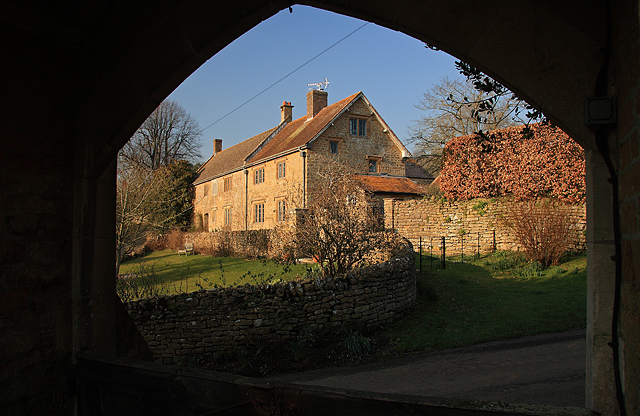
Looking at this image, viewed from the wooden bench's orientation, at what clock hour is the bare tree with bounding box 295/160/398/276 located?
The bare tree is roughly at 10 o'clock from the wooden bench.

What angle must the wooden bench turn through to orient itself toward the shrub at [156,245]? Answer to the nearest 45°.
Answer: approximately 135° to its right

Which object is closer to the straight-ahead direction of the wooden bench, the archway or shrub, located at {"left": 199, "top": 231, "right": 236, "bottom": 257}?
the archway

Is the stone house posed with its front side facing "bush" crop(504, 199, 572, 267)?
no

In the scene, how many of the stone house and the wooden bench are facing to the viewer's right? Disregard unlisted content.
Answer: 0

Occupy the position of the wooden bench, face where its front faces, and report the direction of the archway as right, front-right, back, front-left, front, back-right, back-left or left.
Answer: front-left

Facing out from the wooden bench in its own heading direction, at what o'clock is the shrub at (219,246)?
The shrub is roughly at 9 o'clock from the wooden bench.

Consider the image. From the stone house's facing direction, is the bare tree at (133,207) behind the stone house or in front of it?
in front

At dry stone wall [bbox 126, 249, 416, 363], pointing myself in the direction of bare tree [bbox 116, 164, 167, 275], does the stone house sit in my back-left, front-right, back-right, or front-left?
front-right

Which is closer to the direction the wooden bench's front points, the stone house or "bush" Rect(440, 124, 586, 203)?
the bush

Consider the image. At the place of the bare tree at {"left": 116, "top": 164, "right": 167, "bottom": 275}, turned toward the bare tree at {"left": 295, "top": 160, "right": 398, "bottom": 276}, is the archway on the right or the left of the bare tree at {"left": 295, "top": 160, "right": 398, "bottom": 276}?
right

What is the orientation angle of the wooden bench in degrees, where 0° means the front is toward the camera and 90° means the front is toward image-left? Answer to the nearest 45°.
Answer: approximately 45°

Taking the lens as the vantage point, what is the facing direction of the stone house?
facing the viewer and to the left of the viewer

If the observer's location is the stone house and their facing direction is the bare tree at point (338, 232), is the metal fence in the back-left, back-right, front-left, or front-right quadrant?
front-left

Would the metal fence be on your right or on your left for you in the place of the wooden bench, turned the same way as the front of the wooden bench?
on your left

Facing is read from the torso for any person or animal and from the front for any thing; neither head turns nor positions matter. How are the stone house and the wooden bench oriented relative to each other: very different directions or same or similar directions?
same or similar directions

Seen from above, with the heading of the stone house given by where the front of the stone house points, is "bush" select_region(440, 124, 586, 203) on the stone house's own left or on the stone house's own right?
on the stone house's own left

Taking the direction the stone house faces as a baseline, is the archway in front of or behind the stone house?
in front

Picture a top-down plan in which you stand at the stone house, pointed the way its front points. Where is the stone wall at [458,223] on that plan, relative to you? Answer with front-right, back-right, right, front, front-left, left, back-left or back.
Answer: left

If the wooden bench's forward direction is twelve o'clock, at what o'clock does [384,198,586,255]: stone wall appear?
The stone wall is roughly at 9 o'clock from the wooden bench.

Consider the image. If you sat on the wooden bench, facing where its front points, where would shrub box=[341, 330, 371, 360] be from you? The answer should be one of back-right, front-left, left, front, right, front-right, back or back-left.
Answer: front-left

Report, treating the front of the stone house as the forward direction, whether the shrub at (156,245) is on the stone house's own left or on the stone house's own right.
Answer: on the stone house's own right
